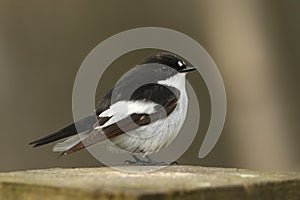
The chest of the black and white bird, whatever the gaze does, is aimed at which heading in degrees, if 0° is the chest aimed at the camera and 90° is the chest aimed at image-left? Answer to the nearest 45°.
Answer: approximately 270°
